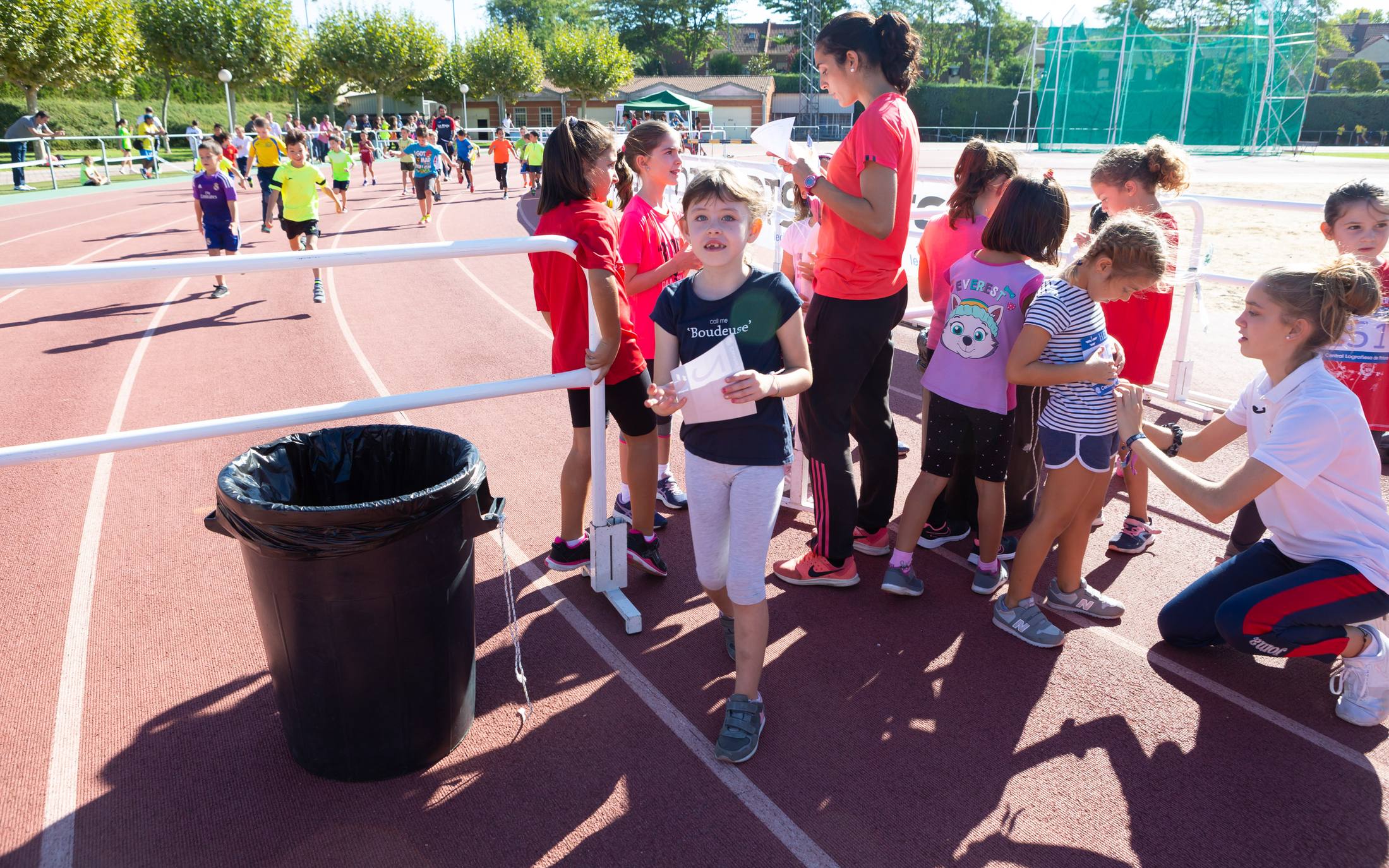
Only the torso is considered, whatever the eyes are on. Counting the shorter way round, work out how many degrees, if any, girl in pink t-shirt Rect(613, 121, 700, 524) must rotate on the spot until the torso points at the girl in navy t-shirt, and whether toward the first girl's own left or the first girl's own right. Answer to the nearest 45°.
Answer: approximately 45° to the first girl's own right

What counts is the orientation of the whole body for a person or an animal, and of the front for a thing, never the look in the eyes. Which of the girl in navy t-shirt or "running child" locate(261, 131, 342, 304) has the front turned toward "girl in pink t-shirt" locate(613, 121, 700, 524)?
the running child

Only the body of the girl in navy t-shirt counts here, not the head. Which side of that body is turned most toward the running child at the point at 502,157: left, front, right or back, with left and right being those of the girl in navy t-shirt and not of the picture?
back

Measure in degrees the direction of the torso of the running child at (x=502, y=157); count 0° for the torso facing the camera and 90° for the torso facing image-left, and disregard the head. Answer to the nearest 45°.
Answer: approximately 0°

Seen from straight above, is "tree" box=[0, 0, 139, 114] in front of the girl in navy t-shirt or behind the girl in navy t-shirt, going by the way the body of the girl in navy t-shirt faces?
behind

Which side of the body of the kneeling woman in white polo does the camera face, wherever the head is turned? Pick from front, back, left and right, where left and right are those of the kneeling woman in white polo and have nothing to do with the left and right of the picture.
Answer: left

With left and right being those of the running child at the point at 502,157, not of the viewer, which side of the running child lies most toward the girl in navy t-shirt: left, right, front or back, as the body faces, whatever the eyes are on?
front

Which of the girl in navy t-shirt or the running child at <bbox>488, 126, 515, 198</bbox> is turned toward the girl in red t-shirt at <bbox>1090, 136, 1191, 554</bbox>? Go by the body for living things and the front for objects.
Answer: the running child

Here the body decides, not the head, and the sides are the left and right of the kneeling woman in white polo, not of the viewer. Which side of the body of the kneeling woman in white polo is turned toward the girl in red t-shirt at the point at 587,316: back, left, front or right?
front

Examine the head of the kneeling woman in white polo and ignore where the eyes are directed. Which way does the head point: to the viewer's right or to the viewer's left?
to the viewer's left
